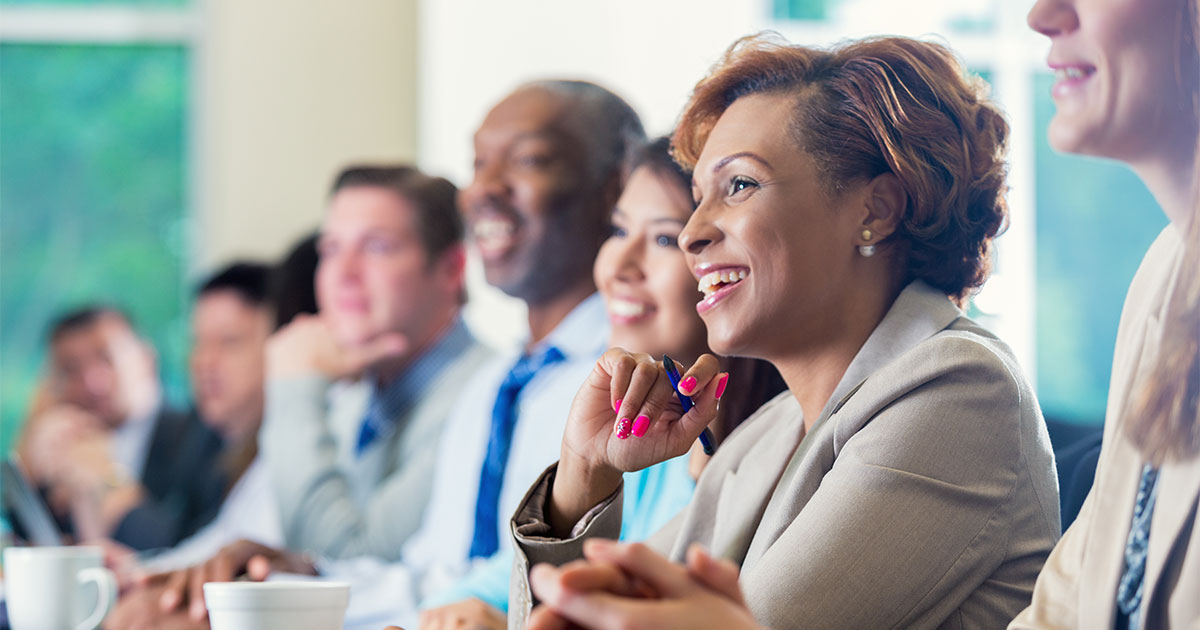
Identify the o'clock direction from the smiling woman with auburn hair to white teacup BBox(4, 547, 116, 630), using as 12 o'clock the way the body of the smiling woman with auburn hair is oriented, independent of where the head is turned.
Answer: The white teacup is roughly at 12 o'clock from the smiling woman with auburn hair.

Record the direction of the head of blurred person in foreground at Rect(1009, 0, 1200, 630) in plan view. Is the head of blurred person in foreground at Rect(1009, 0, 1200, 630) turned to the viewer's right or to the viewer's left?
to the viewer's left

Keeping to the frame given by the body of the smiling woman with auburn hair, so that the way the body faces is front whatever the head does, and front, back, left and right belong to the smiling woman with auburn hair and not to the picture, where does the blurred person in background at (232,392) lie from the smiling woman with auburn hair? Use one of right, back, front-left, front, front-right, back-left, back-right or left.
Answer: front-right

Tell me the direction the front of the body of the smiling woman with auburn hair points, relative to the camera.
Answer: to the viewer's left

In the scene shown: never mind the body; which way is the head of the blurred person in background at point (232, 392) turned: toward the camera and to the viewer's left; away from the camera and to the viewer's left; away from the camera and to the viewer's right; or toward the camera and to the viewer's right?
toward the camera and to the viewer's left

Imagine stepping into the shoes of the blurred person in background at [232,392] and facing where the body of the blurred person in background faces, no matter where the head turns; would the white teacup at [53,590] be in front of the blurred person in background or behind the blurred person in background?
in front

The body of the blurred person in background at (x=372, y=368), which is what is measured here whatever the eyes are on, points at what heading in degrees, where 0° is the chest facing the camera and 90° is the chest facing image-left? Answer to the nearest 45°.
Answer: approximately 45°

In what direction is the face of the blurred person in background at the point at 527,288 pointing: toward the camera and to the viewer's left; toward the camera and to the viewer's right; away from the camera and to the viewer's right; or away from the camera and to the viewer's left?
toward the camera and to the viewer's left

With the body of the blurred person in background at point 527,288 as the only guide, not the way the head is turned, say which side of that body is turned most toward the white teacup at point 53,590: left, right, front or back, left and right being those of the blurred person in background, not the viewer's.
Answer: front
